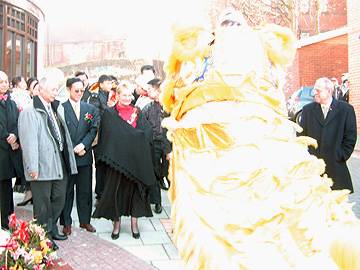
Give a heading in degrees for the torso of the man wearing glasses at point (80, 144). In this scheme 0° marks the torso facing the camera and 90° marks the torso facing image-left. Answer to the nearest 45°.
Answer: approximately 0°

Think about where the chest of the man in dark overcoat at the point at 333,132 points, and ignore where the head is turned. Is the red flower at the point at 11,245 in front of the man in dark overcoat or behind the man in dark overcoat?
in front

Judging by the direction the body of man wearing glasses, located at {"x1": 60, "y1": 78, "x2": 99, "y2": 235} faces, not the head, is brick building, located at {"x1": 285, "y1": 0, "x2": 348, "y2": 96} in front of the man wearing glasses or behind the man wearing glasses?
behind

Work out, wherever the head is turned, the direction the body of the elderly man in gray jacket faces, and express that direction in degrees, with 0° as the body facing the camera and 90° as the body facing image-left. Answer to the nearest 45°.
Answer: approximately 315°

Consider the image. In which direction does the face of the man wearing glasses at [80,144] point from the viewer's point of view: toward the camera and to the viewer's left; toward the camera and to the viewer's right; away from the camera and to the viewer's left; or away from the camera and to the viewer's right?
toward the camera and to the viewer's right

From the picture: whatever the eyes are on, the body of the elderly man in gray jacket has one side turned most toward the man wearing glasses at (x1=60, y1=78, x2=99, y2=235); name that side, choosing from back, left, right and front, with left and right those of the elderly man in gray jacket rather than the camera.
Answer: left

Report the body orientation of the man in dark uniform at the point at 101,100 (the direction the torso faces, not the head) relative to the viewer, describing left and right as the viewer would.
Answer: facing the viewer and to the right of the viewer

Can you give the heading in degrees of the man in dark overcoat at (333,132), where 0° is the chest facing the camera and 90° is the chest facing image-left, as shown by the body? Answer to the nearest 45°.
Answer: approximately 45°

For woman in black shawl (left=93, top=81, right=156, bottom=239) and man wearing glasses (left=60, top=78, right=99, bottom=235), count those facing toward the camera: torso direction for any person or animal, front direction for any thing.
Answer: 2

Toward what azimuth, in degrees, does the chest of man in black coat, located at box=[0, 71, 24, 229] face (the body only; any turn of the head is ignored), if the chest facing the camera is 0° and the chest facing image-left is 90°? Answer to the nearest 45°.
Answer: approximately 315°

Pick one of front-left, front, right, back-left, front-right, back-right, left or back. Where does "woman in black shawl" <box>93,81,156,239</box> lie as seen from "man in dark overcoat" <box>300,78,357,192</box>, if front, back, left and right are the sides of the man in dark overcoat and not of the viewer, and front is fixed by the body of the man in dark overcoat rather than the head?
front-right

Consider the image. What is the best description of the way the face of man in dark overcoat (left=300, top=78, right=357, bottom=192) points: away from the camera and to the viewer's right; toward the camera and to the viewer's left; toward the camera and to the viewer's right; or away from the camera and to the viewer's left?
toward the camera and to the viewer's left

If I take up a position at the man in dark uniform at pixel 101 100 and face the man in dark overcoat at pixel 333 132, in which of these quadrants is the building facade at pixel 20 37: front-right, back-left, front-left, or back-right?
back-left

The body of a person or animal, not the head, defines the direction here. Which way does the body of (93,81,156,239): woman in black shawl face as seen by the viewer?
toward the camera
